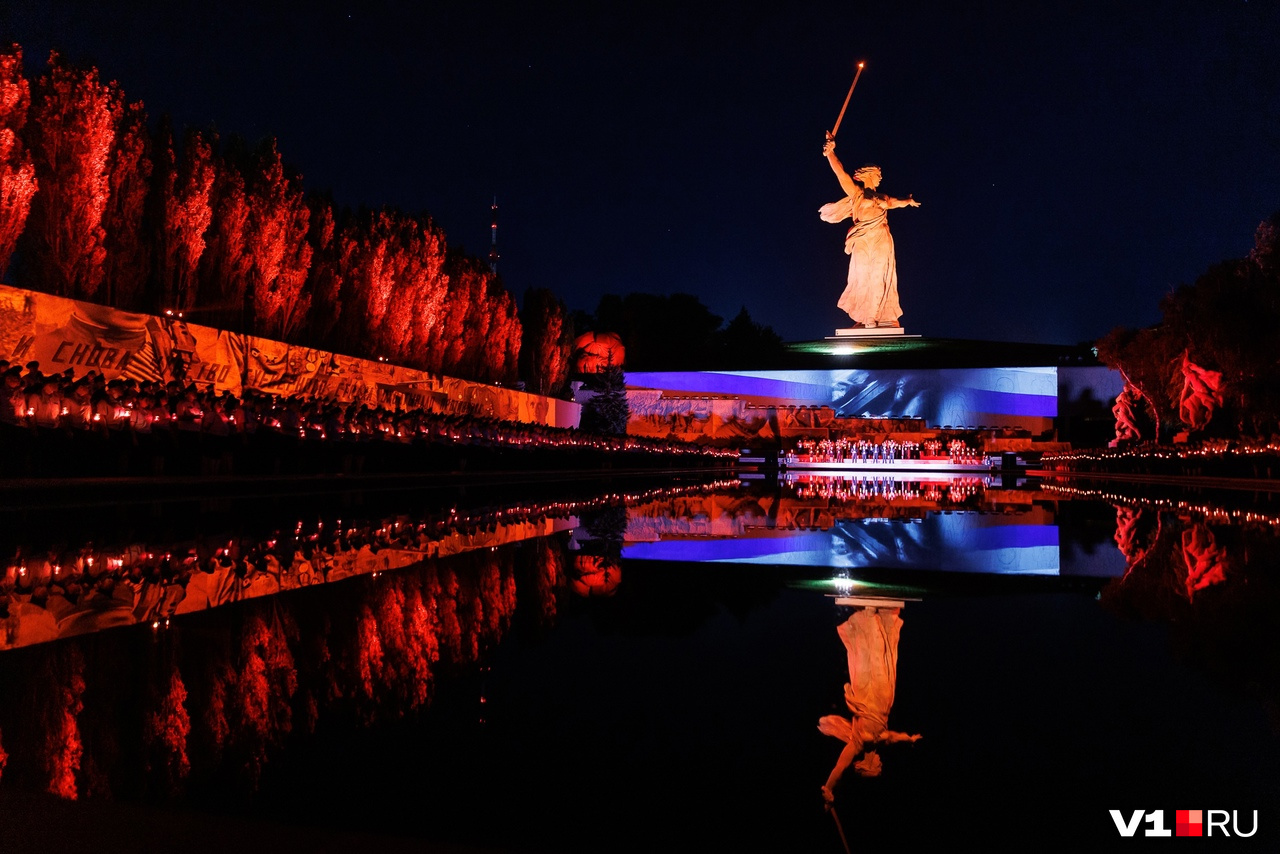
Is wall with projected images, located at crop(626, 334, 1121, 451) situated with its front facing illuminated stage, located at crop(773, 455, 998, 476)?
yes

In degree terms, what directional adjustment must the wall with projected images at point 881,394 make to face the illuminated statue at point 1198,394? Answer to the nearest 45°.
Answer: approximately 45° to its left

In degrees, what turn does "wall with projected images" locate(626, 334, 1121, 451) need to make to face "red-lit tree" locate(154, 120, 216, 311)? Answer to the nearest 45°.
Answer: approximately 45° to its right

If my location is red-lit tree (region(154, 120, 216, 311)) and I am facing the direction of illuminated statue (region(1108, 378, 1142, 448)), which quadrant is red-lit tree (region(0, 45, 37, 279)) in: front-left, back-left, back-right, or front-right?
back-right

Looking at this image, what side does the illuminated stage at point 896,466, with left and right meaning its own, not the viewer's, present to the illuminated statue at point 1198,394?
left

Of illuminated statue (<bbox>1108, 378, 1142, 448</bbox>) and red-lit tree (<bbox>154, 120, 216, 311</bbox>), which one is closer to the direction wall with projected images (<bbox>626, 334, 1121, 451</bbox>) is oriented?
the red-lit tree

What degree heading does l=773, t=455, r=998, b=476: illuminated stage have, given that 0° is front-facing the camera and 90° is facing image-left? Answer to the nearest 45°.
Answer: approximately 0°

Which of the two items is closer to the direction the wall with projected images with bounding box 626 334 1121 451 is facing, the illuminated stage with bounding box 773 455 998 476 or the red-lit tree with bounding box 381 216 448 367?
the illuminated stage

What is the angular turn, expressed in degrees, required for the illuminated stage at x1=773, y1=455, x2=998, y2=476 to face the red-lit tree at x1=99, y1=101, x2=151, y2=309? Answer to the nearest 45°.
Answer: approximately 45° to its right

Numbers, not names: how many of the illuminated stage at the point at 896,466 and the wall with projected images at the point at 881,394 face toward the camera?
2

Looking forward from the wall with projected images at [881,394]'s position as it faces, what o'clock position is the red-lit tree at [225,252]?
The red-lit tree is roughly at 1 o'clock from the wall with projected images.

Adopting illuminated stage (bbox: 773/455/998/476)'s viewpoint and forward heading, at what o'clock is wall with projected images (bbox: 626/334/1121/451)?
wall with projected images (bbox: 626/334/1121/451) is roughly at 6 o'clock from illuminated stage (bbox: 773/455/998/476).
